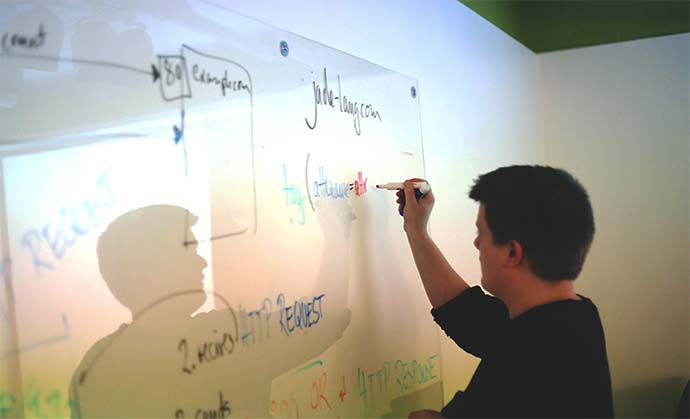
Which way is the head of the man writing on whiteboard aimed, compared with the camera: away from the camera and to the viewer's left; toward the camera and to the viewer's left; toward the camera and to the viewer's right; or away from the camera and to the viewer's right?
away from the camera and to the viewer's left

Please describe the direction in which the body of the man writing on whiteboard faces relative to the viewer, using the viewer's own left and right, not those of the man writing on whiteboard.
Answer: facing away from the viewer and to the left of the viewer

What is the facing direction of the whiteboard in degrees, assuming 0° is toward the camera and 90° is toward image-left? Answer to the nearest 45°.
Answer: approximately 315°
